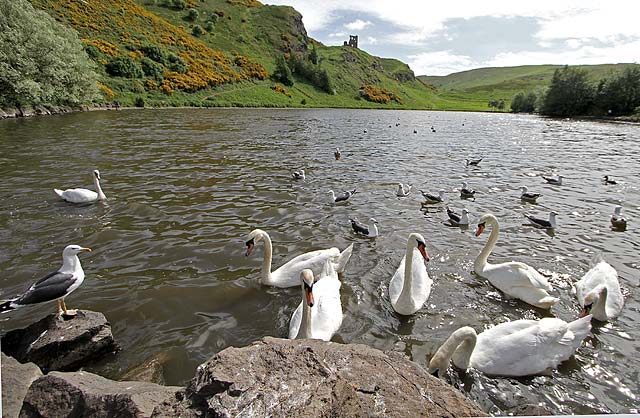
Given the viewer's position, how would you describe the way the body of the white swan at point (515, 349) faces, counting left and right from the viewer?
facing to the left of the viewer

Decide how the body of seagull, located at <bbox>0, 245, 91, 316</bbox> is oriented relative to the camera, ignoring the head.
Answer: to the viewer's right

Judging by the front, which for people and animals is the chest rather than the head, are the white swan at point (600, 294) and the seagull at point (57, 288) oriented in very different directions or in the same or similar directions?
very different directions

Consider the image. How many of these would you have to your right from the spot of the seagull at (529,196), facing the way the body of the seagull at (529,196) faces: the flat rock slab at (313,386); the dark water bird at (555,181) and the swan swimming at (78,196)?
1

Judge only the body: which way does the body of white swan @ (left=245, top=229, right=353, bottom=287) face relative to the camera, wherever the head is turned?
to the viewer's left

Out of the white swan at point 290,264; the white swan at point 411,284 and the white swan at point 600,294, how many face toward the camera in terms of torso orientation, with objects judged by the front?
2

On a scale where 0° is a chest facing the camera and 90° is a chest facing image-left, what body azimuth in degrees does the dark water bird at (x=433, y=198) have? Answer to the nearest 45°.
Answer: approximately 90°

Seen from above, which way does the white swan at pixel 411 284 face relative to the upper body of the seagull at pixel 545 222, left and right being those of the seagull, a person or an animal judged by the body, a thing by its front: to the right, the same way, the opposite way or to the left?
to the right

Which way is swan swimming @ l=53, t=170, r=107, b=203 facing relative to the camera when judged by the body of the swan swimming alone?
to the viewer's right

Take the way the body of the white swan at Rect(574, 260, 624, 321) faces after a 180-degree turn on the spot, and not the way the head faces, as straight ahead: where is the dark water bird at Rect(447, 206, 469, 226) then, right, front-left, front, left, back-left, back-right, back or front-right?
front-left
